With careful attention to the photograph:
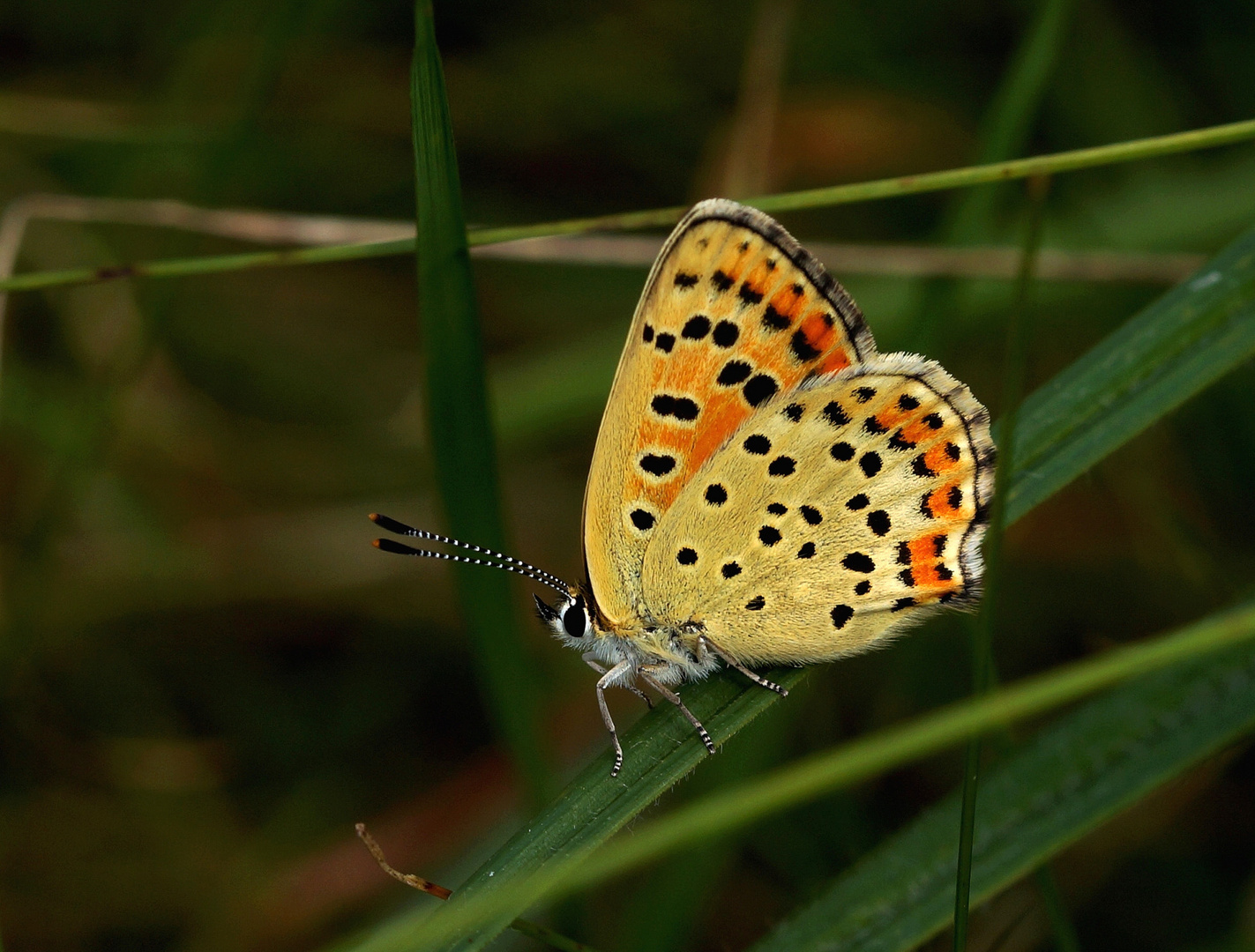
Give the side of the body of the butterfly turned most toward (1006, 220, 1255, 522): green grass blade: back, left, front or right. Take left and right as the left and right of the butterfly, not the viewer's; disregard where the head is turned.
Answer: back

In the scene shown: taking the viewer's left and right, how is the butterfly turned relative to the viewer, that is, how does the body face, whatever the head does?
facing to the left of the viewer
